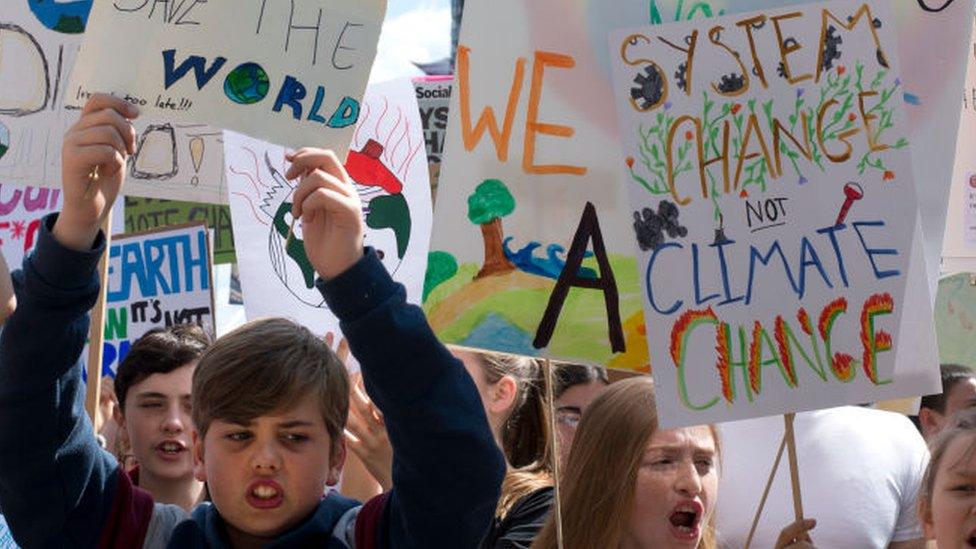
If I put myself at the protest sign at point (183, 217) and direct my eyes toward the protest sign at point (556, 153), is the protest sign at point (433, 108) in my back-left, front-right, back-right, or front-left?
front-left

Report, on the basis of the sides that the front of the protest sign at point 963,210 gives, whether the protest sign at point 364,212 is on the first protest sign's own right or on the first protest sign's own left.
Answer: on the first protest sign's own right

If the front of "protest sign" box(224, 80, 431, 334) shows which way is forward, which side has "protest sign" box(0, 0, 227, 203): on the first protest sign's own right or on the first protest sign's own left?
on the first protest sign's own right

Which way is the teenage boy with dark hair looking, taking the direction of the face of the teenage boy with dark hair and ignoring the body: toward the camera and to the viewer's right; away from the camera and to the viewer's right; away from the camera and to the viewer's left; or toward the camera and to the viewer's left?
toward the camera and to the viewer's right

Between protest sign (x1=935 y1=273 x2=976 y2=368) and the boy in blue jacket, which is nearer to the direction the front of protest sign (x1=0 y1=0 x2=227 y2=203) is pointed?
the boy in blue jacket

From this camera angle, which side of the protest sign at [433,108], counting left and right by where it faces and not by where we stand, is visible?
front

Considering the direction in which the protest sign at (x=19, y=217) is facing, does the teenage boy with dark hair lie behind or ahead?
ahead

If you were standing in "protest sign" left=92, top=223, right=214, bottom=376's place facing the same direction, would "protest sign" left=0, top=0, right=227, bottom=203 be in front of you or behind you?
in front

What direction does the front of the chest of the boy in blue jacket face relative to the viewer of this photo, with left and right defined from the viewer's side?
facing the viewer

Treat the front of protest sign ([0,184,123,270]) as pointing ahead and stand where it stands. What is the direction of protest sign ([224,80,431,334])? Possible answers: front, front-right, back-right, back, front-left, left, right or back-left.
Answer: front-left

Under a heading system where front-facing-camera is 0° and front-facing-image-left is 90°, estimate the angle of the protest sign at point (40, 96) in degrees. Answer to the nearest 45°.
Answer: approximately 0°

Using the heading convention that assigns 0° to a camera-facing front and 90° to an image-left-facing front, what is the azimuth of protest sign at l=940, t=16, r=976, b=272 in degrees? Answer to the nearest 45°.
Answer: approximately 0°

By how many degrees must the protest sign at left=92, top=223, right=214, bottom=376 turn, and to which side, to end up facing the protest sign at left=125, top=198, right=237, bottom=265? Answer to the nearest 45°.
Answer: approximately 180°
